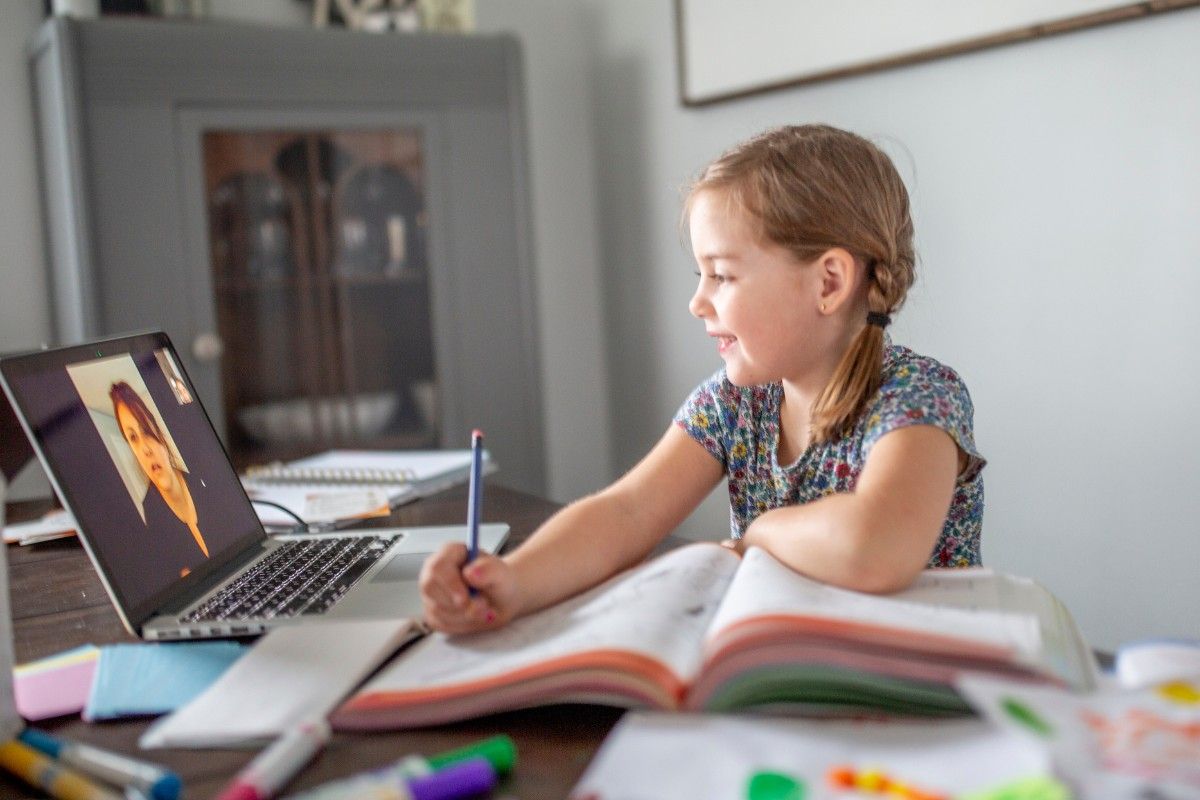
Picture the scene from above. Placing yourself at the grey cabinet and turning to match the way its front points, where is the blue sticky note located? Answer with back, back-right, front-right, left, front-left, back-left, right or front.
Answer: front

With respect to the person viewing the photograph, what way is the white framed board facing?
facing the viewer and to the left of the viewer

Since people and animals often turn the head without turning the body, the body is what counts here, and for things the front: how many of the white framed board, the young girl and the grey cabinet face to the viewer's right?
0

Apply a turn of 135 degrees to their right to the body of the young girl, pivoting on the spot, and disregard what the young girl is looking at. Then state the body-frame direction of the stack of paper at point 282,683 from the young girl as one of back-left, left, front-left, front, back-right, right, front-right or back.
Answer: back-left

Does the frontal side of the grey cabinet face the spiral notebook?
yes

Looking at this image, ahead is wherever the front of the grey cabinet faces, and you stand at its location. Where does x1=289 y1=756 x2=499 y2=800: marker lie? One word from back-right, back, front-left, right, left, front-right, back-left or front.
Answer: front

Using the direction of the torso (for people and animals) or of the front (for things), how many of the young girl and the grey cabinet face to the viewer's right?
0

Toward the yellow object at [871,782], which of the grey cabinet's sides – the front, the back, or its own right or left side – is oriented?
front

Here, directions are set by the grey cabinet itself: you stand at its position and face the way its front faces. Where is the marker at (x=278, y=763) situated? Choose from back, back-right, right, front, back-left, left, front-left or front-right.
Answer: front

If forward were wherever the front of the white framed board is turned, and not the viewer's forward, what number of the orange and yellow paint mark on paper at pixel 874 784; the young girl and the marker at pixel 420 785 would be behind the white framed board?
0

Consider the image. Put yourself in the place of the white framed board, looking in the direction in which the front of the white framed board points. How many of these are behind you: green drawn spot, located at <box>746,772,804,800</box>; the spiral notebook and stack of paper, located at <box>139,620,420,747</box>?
0

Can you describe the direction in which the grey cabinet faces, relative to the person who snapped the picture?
facing the viewer

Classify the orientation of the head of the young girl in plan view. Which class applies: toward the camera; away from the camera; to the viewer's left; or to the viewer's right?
to the viewer's left

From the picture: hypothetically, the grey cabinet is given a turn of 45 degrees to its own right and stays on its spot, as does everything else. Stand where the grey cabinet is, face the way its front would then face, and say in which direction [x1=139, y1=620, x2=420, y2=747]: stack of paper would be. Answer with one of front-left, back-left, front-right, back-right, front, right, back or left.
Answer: front-left

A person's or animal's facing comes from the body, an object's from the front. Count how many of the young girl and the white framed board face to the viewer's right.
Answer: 0

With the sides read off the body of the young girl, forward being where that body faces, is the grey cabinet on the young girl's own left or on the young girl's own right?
on the young girl's own right
